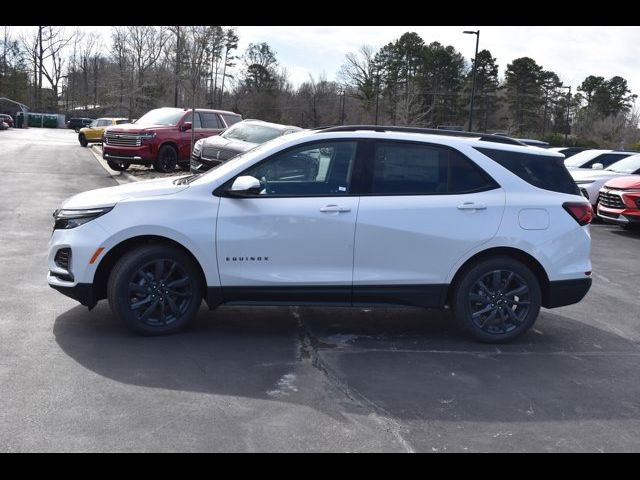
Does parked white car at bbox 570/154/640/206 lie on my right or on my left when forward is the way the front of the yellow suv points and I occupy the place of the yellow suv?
on my left

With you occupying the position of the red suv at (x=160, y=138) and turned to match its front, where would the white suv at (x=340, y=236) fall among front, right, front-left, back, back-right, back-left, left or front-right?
front-left

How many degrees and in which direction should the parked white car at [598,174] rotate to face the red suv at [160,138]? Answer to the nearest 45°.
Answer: approximately 45° to its right

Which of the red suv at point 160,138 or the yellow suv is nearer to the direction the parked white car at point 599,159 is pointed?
the red suv

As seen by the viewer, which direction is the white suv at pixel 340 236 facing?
to the viewer's left

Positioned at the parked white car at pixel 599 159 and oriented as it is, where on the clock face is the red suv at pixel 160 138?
The red suv is roughly at 1 o'clock from the parked white car.

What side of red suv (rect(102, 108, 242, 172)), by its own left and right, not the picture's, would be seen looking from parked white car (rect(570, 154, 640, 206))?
left

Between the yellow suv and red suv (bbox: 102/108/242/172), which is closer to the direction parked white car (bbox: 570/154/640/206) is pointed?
the red suv

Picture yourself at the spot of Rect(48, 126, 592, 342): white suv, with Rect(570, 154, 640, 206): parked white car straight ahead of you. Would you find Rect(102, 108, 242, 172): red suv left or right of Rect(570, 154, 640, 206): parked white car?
left
